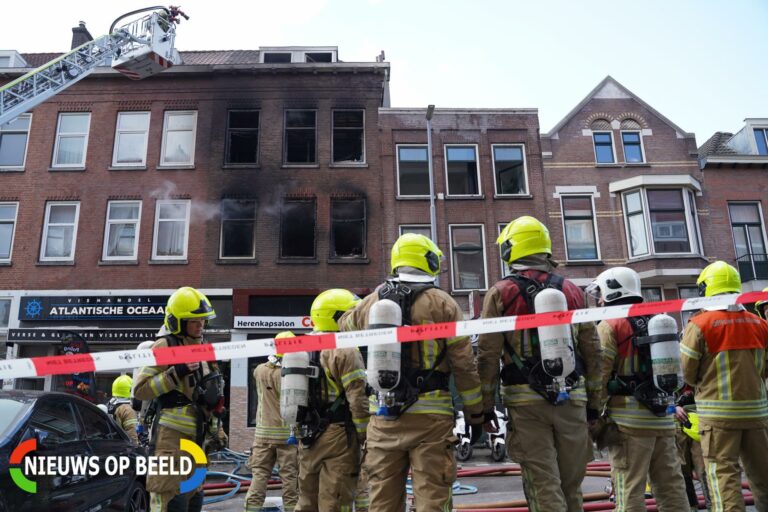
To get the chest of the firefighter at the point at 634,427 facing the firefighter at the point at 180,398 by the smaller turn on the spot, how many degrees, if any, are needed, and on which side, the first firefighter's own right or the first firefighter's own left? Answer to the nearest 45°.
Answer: approximately 45° to the first firefighter's own left

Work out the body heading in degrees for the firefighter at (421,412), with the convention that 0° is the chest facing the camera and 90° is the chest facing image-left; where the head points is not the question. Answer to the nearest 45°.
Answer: approximately 225°

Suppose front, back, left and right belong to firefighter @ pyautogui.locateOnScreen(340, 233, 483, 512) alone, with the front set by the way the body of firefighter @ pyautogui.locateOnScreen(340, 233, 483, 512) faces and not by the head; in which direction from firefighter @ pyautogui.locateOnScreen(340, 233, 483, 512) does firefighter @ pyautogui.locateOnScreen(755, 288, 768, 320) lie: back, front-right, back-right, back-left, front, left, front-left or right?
front

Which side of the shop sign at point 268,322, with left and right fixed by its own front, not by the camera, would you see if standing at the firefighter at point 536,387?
front

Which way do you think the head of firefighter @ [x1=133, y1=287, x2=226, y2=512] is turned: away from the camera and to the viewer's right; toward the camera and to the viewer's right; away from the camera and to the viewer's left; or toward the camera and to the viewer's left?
toward the camera and to the viewer's right

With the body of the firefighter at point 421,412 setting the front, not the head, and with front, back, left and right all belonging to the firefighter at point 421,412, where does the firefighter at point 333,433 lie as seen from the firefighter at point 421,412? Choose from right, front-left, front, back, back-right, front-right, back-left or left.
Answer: left

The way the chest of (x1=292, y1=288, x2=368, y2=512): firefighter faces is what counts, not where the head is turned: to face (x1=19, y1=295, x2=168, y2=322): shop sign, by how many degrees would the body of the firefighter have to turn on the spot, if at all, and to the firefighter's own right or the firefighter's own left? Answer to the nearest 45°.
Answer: approximately 90° to the firefighter's own left

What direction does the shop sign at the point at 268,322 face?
toward the camera

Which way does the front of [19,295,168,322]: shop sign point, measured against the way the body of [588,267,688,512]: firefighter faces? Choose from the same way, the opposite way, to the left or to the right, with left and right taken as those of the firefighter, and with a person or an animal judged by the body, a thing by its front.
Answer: the opposite way

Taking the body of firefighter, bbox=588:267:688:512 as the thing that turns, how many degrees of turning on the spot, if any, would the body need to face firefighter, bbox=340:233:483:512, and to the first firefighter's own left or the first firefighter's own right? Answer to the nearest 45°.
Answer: approximately 90° to the first firefighter's own left

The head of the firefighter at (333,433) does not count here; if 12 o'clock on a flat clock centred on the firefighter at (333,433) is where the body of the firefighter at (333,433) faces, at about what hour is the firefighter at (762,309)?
the firefighter at (762,309) is roughly at 1 o'clock from the firefighter at (333,433).

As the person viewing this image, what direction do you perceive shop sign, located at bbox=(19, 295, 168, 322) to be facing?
facing the viewer
